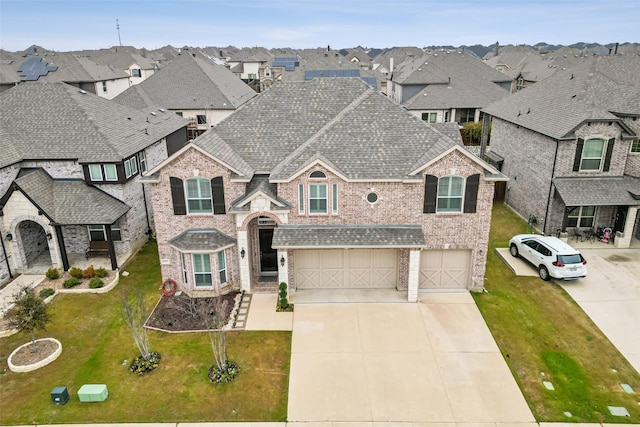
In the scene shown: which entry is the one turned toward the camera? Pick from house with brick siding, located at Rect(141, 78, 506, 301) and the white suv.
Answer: the house with brick siding

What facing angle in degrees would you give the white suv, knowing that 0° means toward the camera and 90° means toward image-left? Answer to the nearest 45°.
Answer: approximately 135°

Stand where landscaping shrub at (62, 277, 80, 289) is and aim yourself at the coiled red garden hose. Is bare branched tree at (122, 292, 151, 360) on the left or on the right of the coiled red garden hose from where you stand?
right

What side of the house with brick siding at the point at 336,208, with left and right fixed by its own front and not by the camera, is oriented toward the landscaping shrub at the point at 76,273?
right

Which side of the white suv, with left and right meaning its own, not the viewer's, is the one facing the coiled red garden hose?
left

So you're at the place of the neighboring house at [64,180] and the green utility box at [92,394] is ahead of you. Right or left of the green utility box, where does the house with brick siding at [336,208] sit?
left

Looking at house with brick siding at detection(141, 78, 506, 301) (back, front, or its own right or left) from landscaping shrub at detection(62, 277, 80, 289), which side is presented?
right

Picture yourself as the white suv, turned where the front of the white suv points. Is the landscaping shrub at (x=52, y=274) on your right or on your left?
on your left

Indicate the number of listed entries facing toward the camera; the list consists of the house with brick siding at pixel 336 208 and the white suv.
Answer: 1

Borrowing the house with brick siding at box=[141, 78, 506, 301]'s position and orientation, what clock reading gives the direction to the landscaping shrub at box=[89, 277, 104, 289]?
The landscaping shrub is roughly at 3 o'clock from the house with brick siding.

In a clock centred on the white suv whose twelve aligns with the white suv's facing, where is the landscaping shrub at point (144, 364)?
The landscaping shrub is roughly at 9 o'clock from the white suv.

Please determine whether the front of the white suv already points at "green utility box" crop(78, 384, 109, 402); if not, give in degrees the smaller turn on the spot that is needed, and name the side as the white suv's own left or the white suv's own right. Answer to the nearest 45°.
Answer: approximately 90° to the white suv's own left

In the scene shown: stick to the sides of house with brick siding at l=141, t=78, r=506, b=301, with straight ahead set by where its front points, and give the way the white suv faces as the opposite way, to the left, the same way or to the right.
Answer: the opposite way

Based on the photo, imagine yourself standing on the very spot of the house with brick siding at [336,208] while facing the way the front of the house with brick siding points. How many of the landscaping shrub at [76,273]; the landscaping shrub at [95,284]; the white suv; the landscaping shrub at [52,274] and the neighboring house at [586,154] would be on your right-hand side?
3

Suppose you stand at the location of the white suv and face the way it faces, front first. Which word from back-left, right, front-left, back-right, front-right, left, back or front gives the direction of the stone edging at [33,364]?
left

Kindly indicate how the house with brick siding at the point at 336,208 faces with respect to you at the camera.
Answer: facing the viewer

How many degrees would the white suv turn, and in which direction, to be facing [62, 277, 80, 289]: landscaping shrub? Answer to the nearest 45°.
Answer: approximately 90° to its left

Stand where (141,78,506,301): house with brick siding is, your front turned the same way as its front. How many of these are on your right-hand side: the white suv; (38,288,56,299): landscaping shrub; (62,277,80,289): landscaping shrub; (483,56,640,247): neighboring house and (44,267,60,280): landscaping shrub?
3

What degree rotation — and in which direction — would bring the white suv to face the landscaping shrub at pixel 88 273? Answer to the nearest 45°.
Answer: approximately 90° to its left
